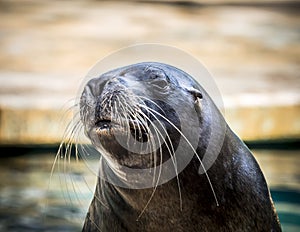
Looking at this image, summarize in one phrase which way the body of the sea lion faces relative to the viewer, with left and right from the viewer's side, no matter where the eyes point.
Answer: facing the viewer and to the left of the viewer
